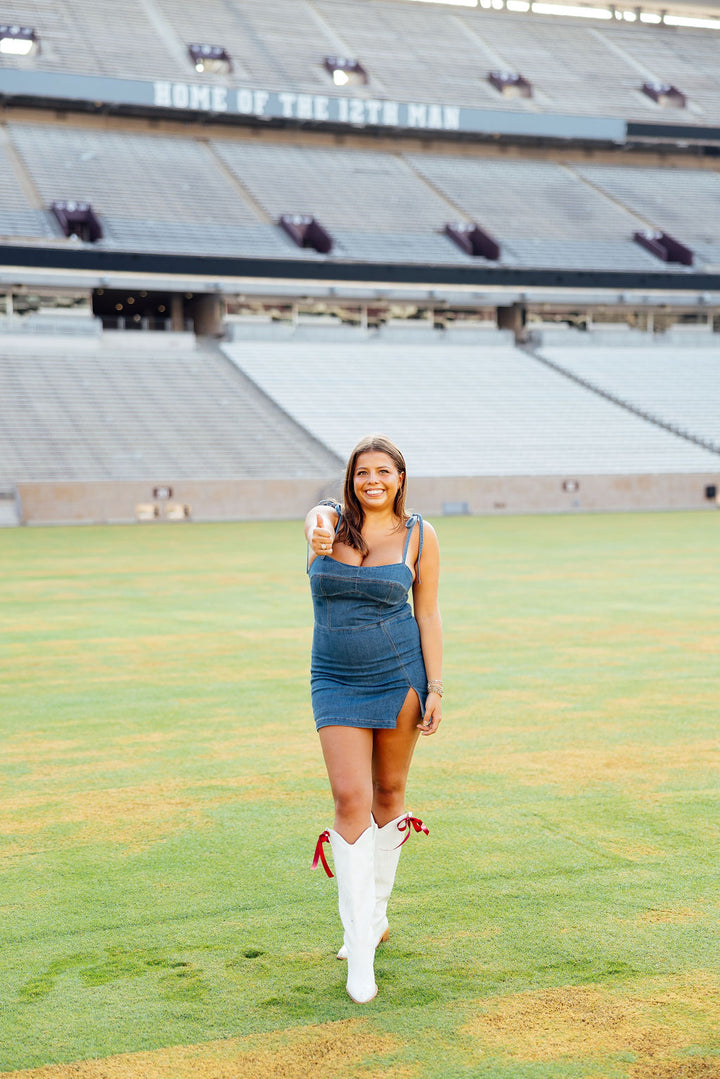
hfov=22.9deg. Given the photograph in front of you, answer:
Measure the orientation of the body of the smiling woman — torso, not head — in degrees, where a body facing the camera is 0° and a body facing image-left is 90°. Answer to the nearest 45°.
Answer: approximately 0°

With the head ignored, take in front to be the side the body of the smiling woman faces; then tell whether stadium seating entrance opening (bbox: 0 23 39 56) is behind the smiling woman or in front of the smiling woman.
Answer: behind
